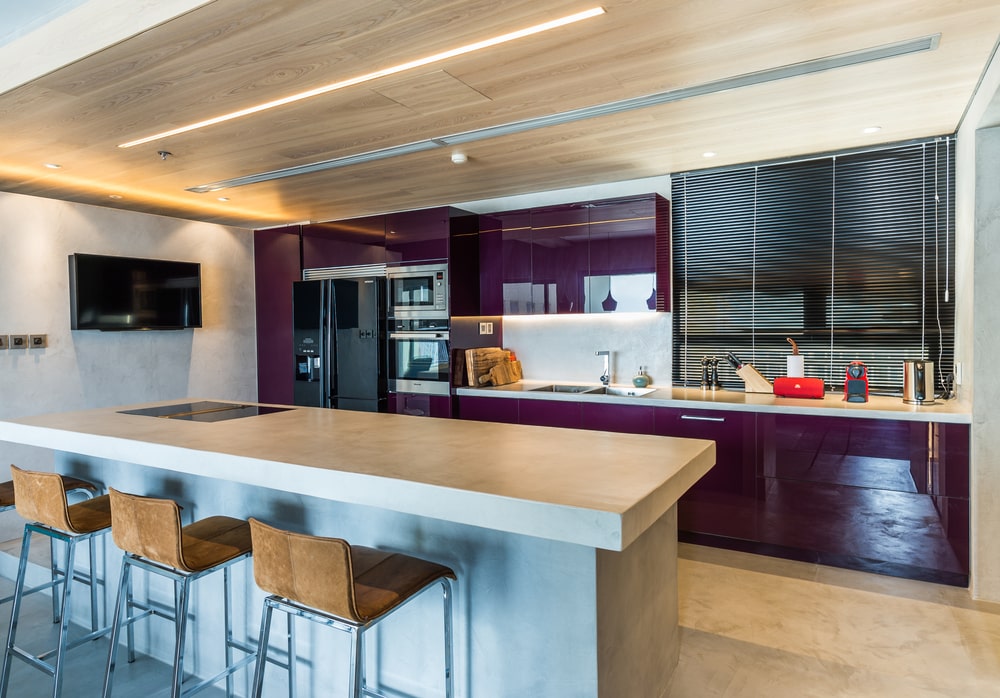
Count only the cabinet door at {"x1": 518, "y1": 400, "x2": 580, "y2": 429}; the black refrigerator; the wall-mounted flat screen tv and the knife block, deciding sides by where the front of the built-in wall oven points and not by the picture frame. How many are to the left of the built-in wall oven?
2

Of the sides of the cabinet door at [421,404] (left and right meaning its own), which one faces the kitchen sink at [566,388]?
left

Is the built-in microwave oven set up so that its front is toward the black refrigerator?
no

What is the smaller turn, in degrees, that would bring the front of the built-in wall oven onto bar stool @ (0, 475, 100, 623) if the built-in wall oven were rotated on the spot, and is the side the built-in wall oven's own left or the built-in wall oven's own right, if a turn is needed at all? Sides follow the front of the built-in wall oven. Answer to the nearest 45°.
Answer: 0° — it already faces it

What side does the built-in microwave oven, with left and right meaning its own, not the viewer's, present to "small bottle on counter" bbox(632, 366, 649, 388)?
left

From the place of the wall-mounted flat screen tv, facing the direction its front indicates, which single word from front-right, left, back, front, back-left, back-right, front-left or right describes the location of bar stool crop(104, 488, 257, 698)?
front-right

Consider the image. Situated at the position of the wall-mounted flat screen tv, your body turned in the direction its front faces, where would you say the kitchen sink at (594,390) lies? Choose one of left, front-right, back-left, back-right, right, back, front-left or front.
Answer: front

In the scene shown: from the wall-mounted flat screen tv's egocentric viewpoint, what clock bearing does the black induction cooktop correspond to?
The black induction cooktop is roughly at 1 o'clock from the wall-mounted flat screen tv.

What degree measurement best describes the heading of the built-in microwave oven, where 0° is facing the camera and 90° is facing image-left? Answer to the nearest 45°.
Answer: approximately 45°

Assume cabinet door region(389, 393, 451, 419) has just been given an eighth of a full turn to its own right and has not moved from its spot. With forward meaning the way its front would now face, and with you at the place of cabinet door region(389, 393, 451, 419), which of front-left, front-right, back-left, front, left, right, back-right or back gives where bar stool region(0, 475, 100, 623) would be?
front-left

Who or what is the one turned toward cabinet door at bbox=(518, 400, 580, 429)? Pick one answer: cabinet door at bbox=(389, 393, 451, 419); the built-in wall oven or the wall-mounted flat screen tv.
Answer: the wall-mounted flat screen tv

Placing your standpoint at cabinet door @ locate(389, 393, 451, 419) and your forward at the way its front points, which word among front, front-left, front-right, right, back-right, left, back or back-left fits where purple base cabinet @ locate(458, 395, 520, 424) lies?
left

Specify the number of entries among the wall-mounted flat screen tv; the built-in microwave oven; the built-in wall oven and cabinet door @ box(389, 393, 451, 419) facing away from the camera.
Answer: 0

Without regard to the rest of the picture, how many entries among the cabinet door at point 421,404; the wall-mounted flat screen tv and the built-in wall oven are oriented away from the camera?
0

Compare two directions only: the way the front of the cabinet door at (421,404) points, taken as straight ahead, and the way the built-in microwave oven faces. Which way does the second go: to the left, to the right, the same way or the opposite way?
the same way

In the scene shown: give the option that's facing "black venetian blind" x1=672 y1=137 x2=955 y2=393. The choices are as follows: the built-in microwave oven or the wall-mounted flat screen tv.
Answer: the wall-mounted flat screen tv

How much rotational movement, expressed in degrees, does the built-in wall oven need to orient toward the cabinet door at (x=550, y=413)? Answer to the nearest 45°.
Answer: approximately 90° to its left

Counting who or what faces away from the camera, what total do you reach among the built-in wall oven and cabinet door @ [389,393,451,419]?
0

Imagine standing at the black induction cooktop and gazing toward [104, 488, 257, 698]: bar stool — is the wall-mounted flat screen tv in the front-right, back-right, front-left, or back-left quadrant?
back-right

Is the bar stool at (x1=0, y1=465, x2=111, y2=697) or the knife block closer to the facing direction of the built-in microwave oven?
the bar stool

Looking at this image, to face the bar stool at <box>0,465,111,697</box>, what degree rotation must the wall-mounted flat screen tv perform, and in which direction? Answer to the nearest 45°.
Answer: approximately 45° to its right

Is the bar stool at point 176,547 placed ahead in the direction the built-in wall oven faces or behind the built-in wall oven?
ahead
